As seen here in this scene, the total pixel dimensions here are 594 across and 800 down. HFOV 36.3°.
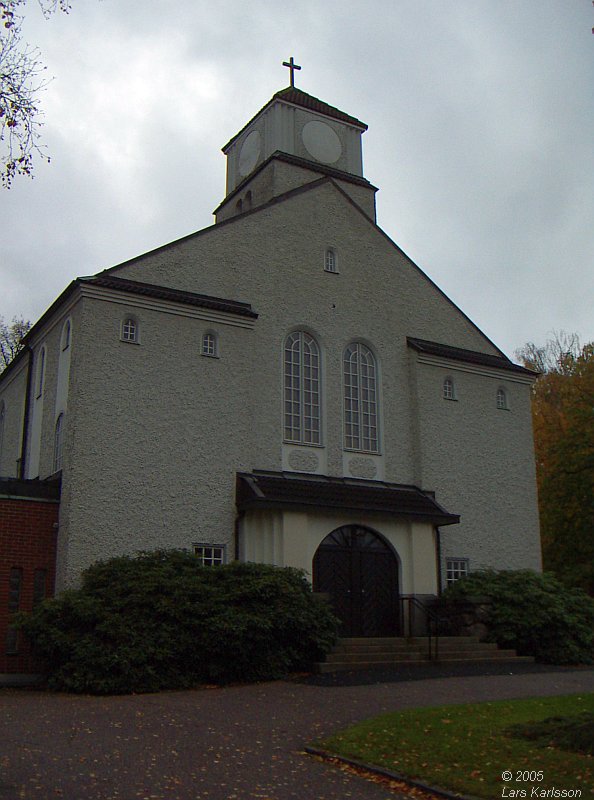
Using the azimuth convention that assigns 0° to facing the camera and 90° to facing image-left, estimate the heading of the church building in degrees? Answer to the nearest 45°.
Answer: approximately 315°

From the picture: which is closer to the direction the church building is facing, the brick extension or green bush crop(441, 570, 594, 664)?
the green bush

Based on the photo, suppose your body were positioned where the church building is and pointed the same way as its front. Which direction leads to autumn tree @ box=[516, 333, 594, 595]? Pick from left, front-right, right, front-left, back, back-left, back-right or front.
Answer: left

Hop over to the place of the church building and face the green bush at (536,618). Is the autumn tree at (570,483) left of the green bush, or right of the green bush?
left

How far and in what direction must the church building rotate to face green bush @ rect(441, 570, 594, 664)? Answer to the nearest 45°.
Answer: approximately 45° to its left
